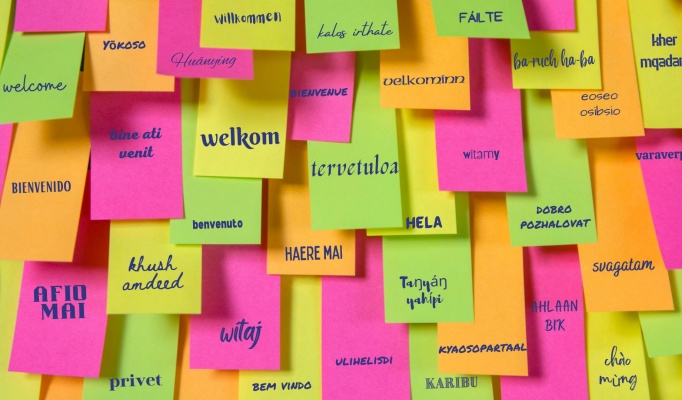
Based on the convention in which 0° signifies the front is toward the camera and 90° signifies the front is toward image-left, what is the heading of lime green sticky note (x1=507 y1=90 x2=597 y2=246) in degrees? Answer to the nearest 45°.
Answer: approximately 0°

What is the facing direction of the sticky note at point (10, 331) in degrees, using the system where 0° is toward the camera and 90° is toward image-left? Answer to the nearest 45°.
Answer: approximately 0°
